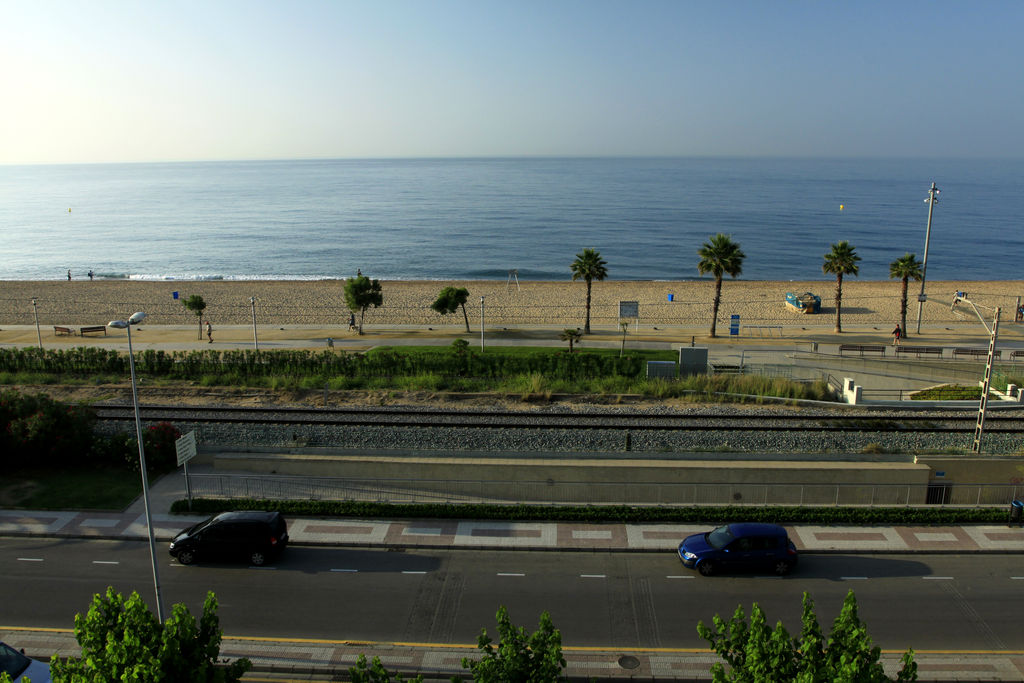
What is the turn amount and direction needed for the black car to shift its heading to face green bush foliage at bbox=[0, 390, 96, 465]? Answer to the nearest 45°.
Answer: approximately 45° to its right

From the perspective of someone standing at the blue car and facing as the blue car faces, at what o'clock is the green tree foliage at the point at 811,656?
The green tree foliage is roughly at 9 o'clock from the blue car.

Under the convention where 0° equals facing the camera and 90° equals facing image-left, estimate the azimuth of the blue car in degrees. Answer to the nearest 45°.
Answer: approximately 90°

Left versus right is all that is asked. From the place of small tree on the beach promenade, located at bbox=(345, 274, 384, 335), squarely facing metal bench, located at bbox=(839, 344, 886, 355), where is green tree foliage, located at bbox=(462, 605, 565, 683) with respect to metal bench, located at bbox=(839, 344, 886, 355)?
right

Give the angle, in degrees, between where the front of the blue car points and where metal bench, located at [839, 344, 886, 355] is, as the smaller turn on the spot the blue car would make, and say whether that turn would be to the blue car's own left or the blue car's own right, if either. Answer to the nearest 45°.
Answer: approximately 90° to the blue car's own right

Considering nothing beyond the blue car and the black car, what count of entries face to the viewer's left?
2

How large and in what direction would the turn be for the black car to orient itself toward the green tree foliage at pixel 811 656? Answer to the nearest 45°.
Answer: approximately 135° to its left

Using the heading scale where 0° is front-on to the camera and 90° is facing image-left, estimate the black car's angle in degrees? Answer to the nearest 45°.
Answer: approximately 90°

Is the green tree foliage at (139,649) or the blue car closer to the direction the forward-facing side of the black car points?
the green tree foliage

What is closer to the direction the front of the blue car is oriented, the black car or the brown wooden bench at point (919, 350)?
the black car
